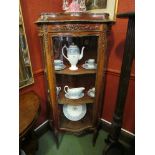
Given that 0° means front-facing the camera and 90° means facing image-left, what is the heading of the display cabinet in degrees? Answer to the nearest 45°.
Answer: approximately 0°
